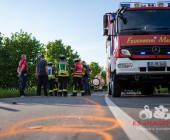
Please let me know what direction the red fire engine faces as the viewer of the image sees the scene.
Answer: facing the viewer
